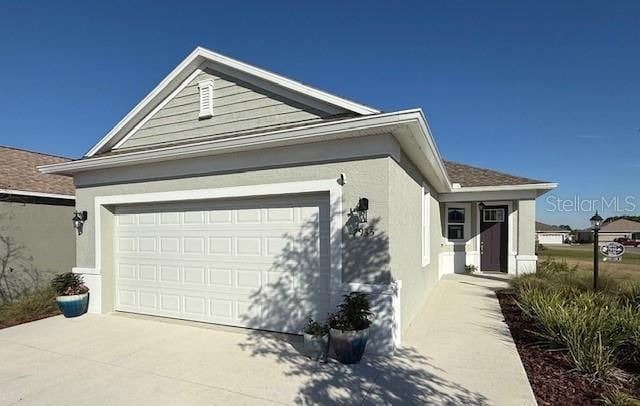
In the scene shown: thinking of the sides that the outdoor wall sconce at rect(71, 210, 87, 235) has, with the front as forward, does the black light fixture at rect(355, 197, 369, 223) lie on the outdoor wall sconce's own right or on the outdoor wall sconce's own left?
on the outdoor wall sconce's own left

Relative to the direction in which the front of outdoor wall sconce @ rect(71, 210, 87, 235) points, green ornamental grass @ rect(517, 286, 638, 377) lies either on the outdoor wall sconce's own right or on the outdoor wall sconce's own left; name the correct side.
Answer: on the outdoor wall sconce's own left

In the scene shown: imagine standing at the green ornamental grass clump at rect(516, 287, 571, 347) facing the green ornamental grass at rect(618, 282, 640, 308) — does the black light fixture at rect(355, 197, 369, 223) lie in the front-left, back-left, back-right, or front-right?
back-left

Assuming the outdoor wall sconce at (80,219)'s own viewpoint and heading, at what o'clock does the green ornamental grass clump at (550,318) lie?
The green ornamental grass clump is roughly at 9 o'clock from the outdoor wall sconce.

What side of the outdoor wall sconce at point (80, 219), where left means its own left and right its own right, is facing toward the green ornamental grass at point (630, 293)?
left

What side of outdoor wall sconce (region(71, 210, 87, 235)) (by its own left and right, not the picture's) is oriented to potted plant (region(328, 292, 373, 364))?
left

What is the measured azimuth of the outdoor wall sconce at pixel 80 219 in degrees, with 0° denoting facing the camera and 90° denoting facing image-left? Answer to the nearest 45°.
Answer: approximately 45°
